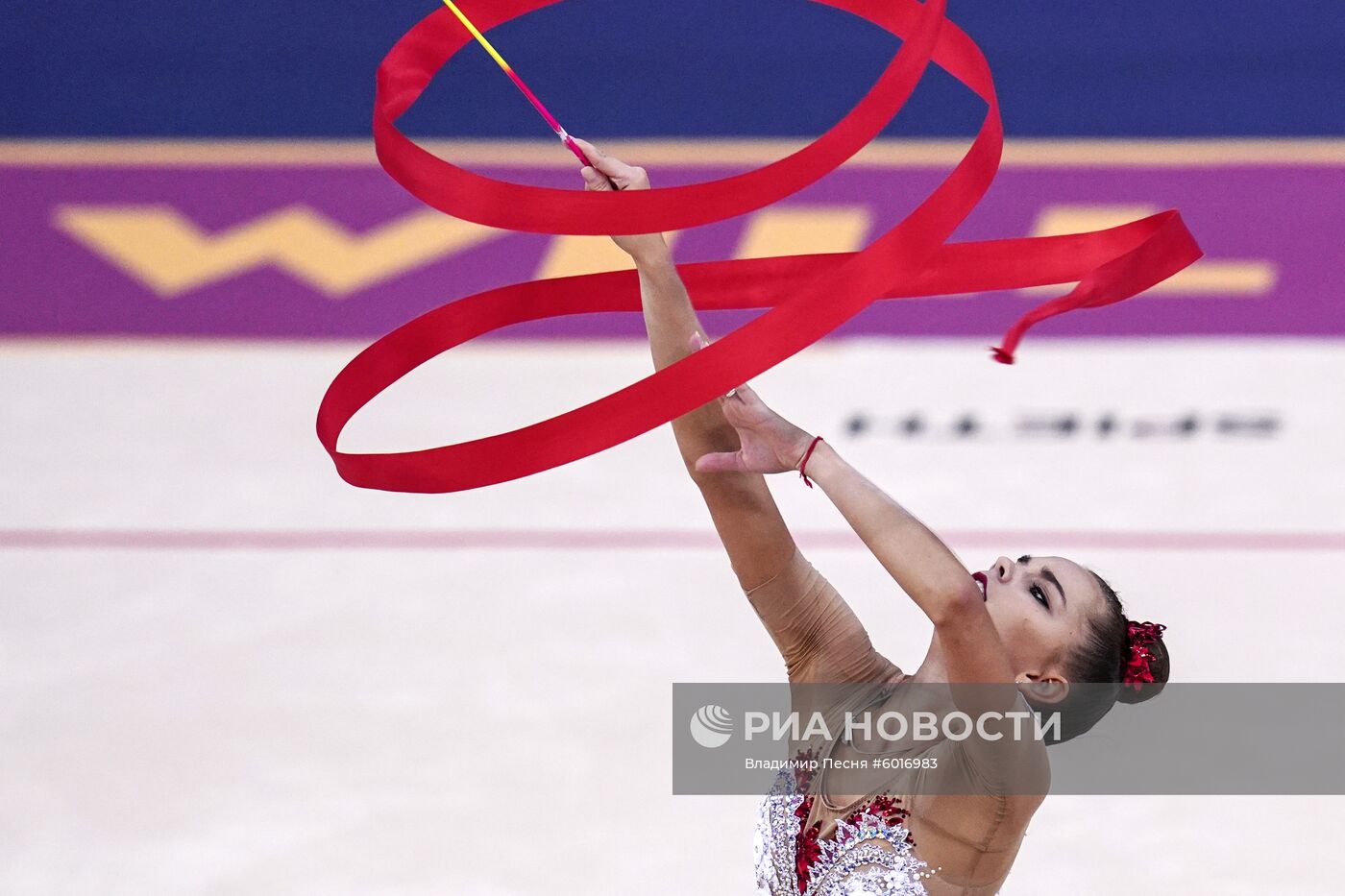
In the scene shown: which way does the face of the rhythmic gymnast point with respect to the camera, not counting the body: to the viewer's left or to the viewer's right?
to the viewer's left

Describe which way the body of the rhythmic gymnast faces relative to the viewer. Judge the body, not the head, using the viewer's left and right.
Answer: facing the viewer and to the left of the viewer

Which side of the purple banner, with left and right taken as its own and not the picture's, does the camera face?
front

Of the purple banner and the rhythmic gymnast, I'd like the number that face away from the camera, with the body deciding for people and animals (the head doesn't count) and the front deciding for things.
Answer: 0
